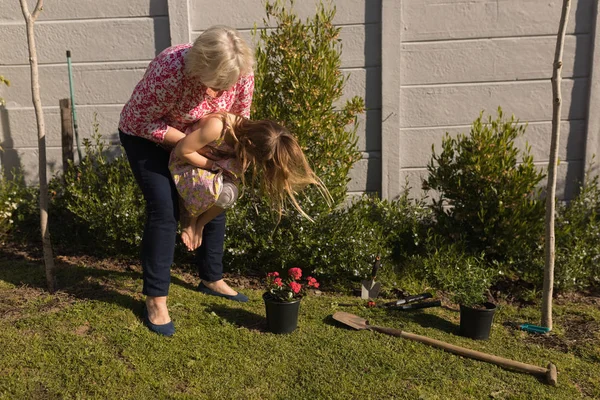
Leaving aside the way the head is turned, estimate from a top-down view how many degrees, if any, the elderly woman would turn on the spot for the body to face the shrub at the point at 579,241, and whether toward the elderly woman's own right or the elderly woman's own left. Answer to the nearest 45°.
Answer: approximately 45° to the elderly woman's own left

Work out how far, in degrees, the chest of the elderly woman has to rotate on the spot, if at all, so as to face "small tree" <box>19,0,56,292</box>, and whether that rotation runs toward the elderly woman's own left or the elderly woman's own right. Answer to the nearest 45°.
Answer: approximately 180°

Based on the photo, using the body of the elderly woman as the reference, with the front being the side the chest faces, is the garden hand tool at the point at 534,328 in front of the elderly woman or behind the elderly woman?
in front

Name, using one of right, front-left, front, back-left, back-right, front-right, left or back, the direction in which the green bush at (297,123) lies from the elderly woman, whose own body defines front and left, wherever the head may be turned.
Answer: left

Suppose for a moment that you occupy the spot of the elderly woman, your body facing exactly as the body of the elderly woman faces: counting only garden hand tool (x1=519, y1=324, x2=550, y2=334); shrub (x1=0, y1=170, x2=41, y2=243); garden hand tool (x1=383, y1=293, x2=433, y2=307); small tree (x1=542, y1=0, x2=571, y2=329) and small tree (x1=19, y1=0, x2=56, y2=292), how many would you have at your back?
2

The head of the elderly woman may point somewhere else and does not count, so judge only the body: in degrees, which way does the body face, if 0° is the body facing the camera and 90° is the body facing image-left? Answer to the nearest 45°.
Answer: approximately 315°

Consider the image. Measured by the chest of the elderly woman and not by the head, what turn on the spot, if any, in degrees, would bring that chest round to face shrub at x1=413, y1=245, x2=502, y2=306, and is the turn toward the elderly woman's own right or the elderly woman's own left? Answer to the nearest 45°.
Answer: approximately 45° to the elderly woman's own left

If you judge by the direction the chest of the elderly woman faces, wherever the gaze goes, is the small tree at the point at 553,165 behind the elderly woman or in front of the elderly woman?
in front

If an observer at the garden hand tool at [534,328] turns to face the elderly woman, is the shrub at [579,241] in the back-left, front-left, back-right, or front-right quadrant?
back-right

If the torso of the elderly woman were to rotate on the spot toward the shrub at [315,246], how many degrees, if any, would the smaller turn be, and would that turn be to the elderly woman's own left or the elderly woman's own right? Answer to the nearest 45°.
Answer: approximately 90° to the elderly woman's own left

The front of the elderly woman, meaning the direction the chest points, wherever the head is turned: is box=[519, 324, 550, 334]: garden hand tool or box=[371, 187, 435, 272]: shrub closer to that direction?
the garden hand tool

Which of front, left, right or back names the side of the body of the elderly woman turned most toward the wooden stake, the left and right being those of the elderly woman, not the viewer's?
back
